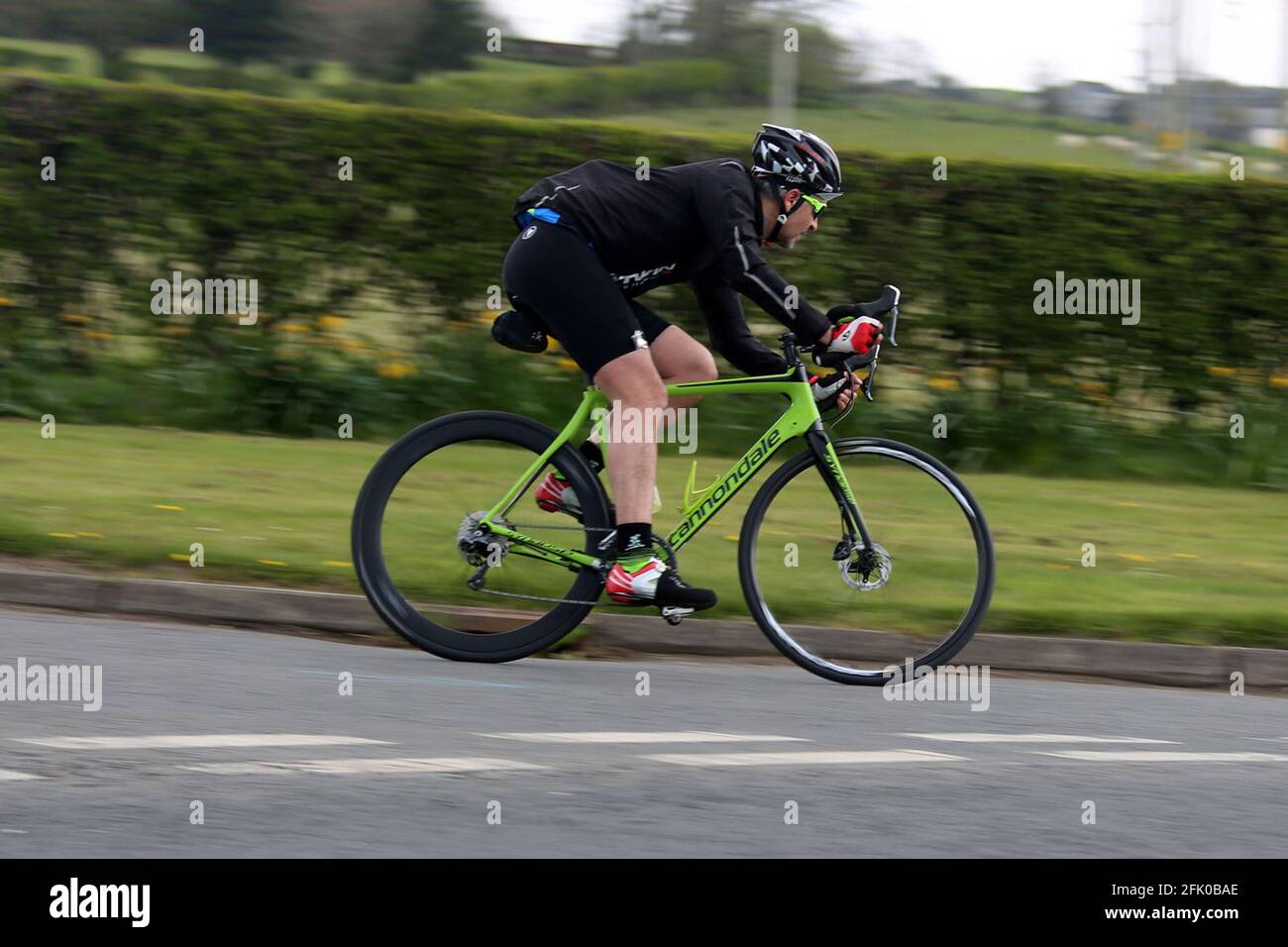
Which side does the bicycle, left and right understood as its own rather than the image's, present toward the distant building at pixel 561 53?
left

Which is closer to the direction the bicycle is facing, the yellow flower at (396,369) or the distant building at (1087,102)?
the distant building

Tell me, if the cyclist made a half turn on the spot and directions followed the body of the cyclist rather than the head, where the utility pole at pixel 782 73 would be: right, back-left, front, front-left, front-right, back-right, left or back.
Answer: right

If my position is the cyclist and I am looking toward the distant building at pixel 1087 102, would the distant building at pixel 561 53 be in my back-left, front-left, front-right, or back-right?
front-left

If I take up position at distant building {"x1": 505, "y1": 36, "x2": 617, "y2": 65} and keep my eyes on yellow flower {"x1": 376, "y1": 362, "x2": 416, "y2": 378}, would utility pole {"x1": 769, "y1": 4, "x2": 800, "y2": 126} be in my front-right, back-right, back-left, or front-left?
front-left

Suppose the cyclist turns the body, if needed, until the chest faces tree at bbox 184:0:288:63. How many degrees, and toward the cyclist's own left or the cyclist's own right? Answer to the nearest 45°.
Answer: approximately 90° to the cyclist's own left

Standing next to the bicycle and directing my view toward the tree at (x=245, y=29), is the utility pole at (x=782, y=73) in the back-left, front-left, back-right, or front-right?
front-right

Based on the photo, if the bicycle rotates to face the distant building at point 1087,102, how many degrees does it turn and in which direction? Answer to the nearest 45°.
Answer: approximately 90° to its left

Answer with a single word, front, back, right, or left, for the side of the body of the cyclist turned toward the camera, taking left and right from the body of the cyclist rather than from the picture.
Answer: right

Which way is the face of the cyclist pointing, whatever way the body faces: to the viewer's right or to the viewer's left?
to the viewer's right

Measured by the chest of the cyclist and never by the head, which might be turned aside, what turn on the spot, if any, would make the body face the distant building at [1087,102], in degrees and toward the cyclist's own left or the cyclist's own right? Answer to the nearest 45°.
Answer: approximately 90° to the cyclist's own left

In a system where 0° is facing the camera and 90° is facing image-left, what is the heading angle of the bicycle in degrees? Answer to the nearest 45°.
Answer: approximately 270°
